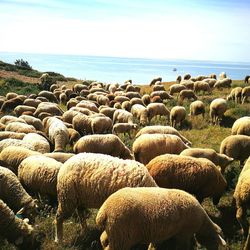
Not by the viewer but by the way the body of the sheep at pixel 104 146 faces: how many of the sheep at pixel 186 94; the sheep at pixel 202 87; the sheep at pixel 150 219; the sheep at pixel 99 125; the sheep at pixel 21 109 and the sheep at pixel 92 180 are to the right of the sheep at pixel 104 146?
2

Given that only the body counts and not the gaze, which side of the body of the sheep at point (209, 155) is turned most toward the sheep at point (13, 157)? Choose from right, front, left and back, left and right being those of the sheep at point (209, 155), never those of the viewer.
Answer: back

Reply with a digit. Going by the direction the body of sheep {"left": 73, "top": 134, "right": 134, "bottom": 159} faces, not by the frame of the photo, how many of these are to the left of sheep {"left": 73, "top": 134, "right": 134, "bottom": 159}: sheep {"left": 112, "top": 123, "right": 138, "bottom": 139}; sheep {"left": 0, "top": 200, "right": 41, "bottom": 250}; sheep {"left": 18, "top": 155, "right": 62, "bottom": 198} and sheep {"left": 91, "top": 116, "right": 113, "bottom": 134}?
2

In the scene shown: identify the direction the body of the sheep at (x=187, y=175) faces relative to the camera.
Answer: to the viewer's right

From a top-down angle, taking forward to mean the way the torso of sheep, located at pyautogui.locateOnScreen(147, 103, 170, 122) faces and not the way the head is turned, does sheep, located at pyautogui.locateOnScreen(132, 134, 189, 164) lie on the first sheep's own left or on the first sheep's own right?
on the first sheep's own right

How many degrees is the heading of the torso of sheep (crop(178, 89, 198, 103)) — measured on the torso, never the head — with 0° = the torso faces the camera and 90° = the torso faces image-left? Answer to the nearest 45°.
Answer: approximately 270°
